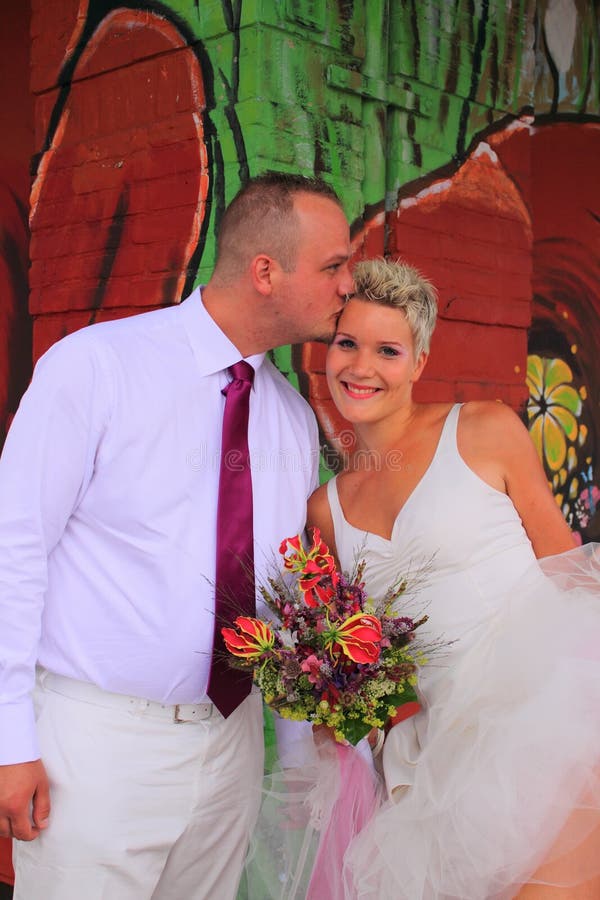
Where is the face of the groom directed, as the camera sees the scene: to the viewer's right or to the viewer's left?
to the viewer's right

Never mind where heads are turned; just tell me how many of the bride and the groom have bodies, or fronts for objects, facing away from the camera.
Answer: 0

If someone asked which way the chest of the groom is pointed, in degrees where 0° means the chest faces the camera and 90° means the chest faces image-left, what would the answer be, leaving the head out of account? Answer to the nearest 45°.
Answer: approximately 315°

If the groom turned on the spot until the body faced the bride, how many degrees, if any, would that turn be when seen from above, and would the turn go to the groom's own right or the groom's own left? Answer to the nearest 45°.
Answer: approximately 45° to the groom's own left

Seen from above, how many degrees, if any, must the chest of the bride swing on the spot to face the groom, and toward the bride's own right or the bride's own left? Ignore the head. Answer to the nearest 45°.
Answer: approximately 45° to the bride's own right
